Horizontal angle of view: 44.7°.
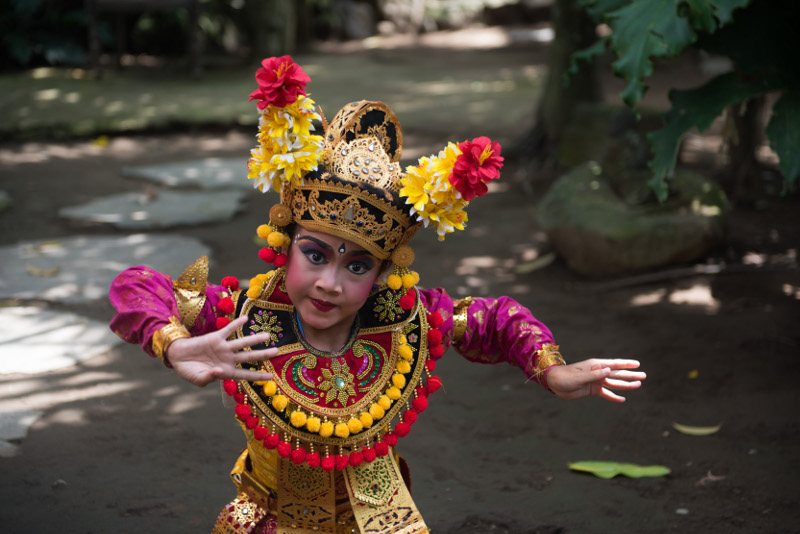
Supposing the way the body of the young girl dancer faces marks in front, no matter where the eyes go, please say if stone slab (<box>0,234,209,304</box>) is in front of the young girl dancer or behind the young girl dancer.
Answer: behind

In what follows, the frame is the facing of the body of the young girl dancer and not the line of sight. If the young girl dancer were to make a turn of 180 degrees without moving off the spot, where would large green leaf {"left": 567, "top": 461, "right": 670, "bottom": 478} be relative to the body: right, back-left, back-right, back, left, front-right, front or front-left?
front-right

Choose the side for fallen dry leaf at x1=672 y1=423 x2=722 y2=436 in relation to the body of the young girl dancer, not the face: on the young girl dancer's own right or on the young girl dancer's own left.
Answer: on the young girl dancer's own left

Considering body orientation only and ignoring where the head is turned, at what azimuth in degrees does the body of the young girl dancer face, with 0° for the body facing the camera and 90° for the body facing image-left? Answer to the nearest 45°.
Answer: approximately 0°

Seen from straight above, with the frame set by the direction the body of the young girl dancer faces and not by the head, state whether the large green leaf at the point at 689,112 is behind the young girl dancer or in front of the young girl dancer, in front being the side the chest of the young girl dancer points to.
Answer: behind

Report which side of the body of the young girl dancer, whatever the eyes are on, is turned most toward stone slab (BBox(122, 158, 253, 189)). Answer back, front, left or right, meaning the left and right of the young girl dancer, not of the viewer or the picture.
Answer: back

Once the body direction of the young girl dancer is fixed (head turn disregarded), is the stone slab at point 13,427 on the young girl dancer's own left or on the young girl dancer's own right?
on the young girl dancer's own right

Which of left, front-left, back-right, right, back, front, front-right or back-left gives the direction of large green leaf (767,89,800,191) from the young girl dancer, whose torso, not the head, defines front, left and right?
back-left

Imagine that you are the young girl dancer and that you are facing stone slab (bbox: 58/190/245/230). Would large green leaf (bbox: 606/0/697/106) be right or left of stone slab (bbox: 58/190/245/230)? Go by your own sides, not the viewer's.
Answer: right

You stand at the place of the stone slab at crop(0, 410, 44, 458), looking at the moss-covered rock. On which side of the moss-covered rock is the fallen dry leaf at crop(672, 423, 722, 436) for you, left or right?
right

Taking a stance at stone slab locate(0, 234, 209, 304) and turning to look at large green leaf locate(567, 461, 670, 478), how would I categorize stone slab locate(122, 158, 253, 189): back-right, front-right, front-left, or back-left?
back-left

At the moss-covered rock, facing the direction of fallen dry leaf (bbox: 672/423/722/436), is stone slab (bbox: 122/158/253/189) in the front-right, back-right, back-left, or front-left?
back-right

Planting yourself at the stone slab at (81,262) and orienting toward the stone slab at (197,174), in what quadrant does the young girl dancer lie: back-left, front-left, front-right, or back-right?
back-right

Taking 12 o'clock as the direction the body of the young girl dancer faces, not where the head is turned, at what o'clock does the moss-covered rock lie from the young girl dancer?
The moss-covered rock is roughly at 7 o'clock from the young girl dancer.

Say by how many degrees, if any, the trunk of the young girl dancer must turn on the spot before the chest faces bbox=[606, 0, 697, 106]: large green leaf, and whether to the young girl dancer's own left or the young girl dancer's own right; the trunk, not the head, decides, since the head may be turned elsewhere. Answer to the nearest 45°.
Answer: approximately 135° to the young girl dancer's own left
